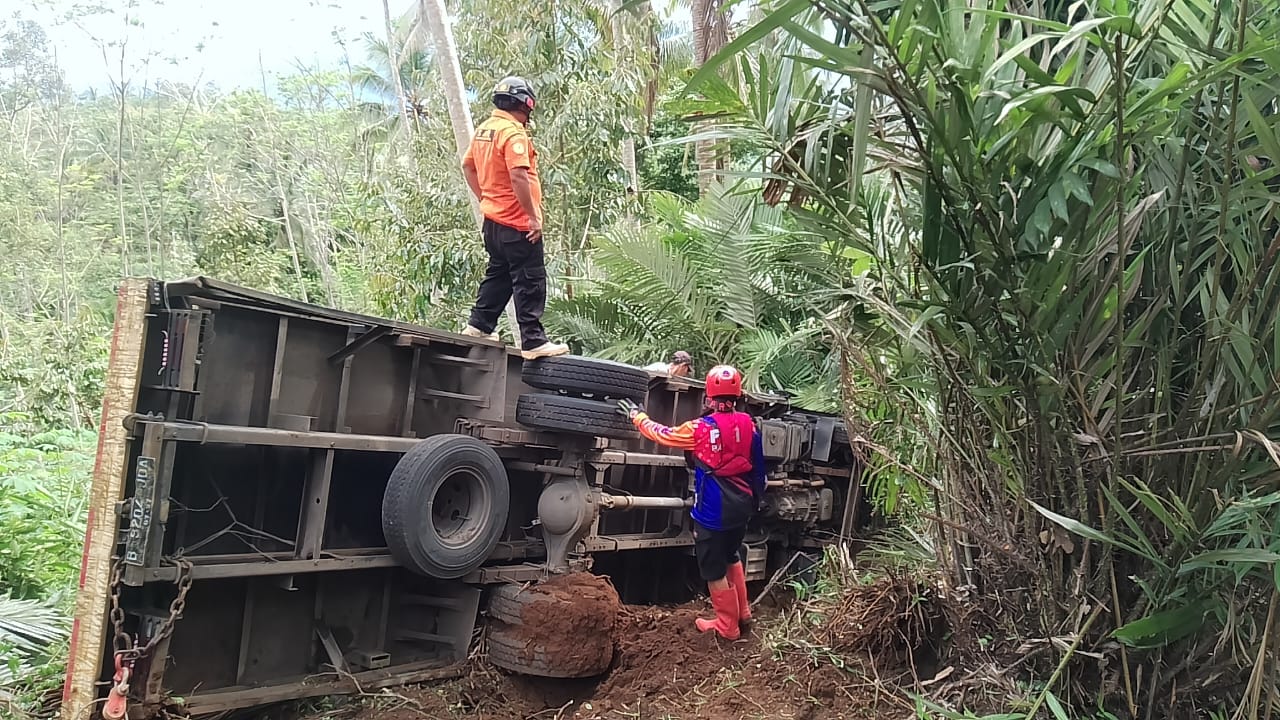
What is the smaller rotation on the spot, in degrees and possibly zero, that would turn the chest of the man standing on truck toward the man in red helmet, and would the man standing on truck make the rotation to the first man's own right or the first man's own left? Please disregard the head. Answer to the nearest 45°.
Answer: approximately 45° to the first man's own right

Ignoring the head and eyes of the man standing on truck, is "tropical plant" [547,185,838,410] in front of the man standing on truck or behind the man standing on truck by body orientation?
in front

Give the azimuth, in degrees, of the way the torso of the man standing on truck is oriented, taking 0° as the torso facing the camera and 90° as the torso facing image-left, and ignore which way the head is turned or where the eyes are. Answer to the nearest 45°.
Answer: approximately 225°

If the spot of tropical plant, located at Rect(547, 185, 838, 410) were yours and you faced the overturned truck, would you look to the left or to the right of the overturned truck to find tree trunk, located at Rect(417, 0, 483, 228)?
right

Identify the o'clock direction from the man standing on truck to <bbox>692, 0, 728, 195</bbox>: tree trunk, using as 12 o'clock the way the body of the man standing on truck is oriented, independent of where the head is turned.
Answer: The tree trunk is roughly at 11 o'clock from the man standing on truck.
